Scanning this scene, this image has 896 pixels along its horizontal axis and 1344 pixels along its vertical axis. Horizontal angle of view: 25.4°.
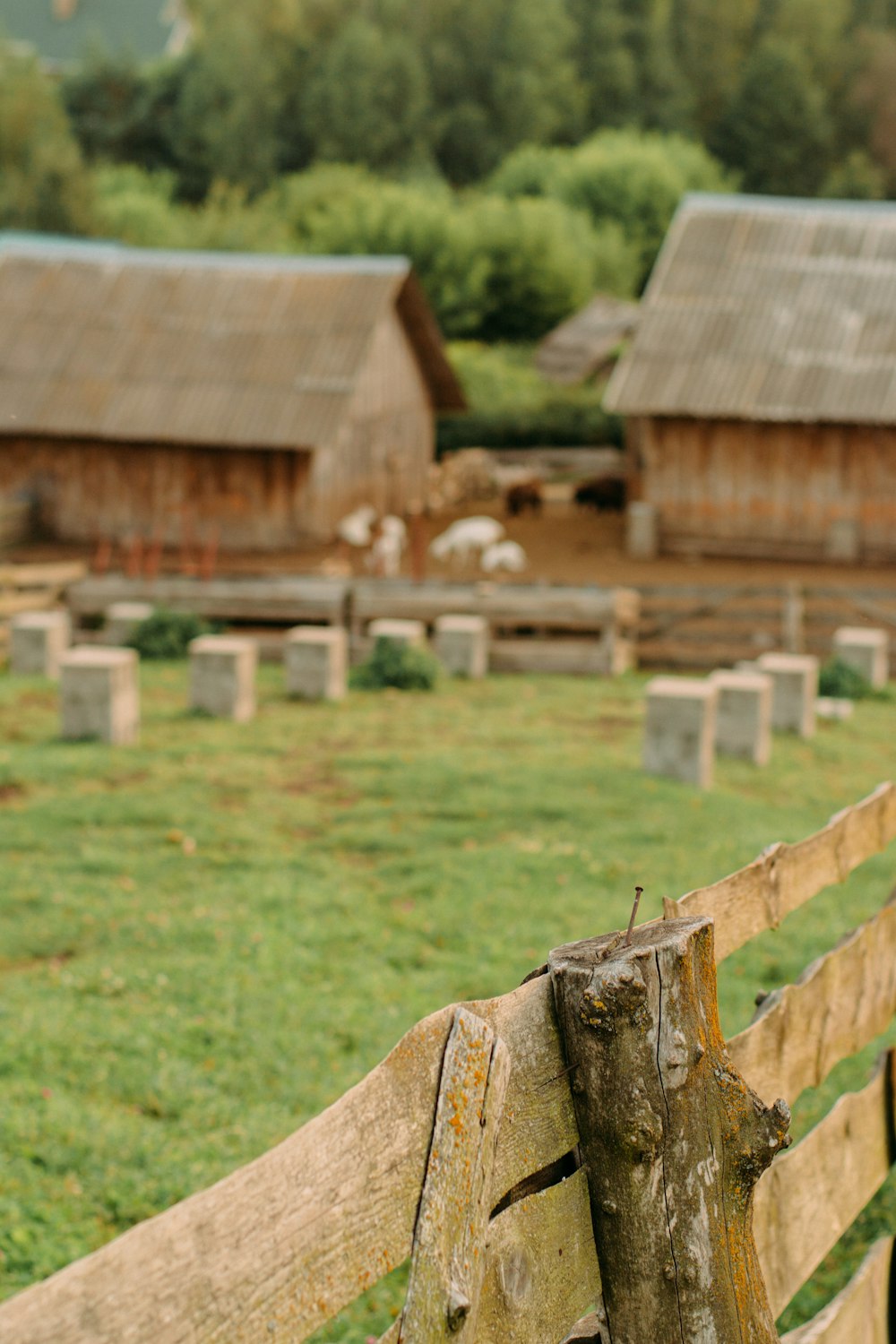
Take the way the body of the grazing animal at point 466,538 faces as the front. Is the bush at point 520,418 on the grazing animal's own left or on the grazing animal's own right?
on the grazing animal's own right

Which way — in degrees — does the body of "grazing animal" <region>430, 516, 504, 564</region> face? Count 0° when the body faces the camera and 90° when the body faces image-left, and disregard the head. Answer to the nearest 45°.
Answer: approximately 90°

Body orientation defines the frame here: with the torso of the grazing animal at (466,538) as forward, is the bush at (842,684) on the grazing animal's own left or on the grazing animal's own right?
on the grazing animal's own left

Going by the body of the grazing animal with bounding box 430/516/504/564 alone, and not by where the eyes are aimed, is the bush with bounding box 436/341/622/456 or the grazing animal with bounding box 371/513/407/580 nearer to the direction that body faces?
the grazing animal

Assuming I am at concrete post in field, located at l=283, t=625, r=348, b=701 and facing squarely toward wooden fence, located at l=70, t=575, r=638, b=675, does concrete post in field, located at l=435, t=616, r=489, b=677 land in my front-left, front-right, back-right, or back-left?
front-right

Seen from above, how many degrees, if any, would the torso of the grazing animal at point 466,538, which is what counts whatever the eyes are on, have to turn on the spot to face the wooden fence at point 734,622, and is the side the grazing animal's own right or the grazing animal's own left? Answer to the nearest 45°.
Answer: approximately 135° to the grazing animal's own left

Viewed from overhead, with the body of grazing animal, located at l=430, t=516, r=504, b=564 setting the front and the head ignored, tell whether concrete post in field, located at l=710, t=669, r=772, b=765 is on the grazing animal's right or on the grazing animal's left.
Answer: on the grazing animal's left

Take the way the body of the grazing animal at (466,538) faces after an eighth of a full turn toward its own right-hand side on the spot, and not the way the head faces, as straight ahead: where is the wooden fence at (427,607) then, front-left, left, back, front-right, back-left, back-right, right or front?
back-left

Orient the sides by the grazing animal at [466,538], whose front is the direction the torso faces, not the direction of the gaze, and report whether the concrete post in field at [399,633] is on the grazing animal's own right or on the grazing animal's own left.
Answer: on the grazing animal's own left

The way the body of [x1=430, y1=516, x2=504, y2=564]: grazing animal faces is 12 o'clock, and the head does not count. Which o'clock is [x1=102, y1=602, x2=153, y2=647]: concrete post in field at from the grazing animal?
The concrete post in field is roughly at 10 o'clock from the grazing animal.

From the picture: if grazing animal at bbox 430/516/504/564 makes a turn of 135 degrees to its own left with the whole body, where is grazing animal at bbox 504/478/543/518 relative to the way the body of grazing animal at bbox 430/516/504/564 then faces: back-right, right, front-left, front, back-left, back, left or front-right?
back-left

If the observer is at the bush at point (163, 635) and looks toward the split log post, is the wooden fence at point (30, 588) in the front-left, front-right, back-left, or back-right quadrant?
back-right

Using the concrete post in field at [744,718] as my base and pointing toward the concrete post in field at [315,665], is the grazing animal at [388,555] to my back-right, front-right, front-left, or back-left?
front-right

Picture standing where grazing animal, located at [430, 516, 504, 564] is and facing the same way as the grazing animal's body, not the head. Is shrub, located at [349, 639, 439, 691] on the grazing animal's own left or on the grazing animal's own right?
on the grazing animal's own left

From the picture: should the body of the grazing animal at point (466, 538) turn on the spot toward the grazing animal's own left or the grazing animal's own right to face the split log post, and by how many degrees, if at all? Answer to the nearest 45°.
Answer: approximately 90° to the grazing animal's own left

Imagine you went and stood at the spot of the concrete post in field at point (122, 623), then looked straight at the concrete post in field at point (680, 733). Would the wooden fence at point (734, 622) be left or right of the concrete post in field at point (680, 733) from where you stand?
left

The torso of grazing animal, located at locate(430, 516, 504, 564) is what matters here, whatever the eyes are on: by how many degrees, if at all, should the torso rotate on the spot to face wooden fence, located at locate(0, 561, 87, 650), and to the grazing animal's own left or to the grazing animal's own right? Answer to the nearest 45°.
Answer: approximately 45° to the grazing animal's own left

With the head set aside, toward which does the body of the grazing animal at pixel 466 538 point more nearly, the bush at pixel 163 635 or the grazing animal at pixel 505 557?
the bush
